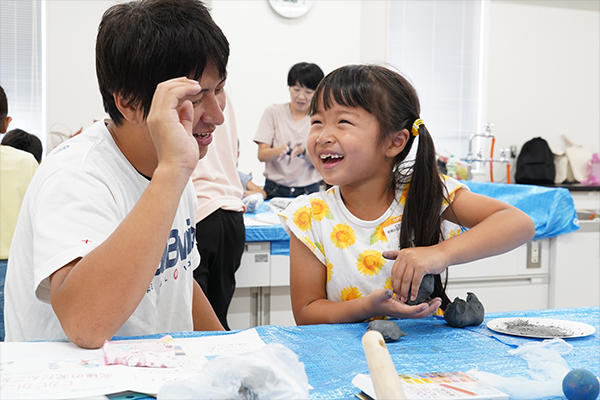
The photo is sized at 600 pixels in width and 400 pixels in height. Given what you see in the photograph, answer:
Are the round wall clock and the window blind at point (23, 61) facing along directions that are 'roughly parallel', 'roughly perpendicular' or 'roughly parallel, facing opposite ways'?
roughly parallel

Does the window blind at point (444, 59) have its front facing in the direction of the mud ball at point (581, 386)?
yes

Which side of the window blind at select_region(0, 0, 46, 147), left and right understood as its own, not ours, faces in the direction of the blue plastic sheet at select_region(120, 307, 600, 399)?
front

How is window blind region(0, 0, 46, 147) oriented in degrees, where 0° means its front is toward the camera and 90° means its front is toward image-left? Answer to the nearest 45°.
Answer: approximately 0°

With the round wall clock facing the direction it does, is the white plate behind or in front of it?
in front

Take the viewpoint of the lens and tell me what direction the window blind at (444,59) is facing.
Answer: facing the viewer

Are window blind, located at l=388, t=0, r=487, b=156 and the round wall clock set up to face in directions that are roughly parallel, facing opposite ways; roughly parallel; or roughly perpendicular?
roughly parallel

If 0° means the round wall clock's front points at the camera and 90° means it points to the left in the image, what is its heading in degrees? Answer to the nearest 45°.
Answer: approximately 0°

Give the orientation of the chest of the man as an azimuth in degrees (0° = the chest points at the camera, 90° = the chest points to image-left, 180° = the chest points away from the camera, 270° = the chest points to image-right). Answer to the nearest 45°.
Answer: approximately 315°

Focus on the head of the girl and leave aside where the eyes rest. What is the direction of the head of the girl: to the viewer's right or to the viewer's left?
to the viewer's left

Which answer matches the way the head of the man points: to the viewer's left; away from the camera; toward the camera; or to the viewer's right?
to the viewer's right

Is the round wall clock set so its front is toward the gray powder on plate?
yes

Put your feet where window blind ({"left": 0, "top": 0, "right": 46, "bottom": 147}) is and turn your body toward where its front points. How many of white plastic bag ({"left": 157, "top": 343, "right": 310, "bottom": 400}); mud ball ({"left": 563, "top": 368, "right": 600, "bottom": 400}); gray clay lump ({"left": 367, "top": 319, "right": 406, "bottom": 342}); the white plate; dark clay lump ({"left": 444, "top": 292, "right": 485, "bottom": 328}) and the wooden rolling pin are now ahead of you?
6
